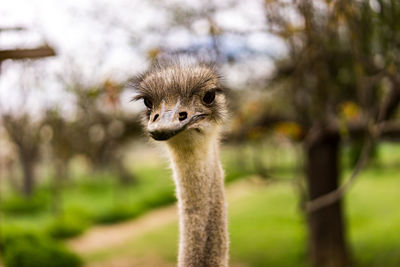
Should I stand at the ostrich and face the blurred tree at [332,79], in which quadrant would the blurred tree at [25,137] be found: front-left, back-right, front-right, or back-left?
front-left

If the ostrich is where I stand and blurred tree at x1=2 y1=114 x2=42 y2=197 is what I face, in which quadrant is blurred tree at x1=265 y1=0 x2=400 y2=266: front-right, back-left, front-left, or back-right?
front-right
